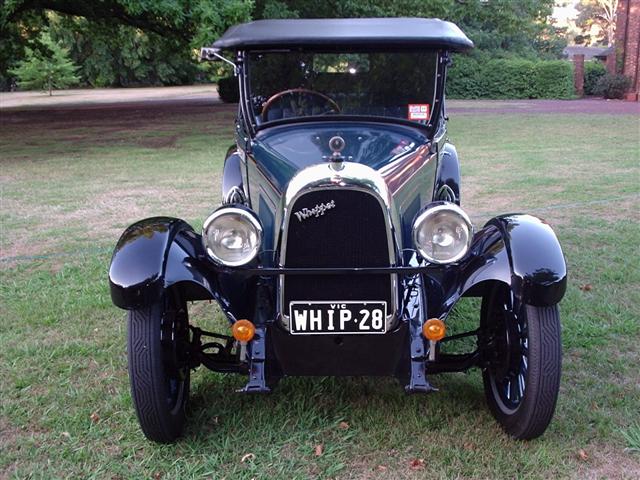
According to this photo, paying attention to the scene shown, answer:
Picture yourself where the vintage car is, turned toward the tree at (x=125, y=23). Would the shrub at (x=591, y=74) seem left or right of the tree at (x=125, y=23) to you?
right

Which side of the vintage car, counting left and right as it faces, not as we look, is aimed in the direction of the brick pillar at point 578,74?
back

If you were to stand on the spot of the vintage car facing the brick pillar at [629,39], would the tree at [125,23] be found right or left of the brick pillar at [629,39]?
left

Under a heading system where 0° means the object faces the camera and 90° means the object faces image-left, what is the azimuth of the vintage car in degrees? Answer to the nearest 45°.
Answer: approximately 0°

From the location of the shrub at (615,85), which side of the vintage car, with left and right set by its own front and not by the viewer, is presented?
back

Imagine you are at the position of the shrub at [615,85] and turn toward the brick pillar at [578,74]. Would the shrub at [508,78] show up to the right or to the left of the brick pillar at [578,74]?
left

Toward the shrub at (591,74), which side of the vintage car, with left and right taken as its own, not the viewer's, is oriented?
back

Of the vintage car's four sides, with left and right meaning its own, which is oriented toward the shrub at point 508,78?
back

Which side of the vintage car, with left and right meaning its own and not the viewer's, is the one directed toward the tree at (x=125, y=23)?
back

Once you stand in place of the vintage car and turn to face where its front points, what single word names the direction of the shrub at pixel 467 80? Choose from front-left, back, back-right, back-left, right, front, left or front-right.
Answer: back
